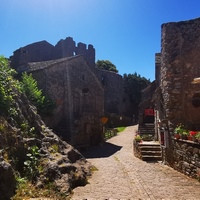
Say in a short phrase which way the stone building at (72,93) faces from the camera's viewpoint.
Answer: facing the viewer and to the right of the viewer

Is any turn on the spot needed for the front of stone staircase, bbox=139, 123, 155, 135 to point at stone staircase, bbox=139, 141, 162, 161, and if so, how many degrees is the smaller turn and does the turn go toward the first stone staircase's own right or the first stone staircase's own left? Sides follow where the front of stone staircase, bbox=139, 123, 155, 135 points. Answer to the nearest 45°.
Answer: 0° — it already faces it

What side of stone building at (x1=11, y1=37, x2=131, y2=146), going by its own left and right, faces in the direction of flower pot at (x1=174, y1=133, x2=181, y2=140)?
front

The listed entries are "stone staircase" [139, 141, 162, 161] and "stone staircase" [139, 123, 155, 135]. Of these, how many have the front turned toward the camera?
2

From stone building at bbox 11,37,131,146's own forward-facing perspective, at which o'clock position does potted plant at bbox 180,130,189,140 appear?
The potted plant is roughly at 1 o'clock from the stone building.

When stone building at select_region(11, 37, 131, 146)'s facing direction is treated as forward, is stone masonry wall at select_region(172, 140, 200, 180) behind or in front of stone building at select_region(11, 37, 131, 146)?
in front

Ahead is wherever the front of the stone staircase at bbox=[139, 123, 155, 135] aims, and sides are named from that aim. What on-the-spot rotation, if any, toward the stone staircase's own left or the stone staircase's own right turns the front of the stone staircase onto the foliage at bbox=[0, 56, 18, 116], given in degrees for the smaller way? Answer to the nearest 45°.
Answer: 0° — it already faces it

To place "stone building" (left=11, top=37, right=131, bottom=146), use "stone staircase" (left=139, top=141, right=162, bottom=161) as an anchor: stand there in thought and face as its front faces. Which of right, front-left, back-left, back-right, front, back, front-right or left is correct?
back-right
